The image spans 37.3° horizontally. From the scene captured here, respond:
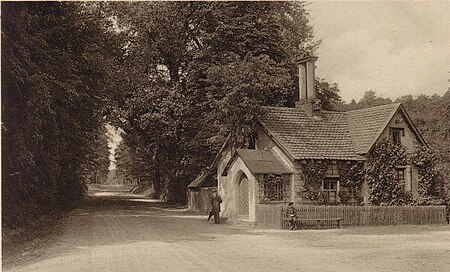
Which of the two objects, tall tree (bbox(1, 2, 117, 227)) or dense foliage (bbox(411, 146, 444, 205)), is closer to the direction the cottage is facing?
the tall tree

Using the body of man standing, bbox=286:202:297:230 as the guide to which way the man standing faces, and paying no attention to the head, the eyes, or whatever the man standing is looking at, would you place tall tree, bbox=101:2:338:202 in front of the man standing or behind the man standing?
behind

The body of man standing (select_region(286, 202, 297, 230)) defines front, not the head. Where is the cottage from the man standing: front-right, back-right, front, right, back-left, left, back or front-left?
back

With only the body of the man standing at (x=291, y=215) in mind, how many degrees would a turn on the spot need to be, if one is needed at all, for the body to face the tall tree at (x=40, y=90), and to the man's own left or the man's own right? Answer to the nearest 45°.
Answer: approximately 90° to the man's own right

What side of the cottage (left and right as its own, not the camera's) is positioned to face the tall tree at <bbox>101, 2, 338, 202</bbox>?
right
